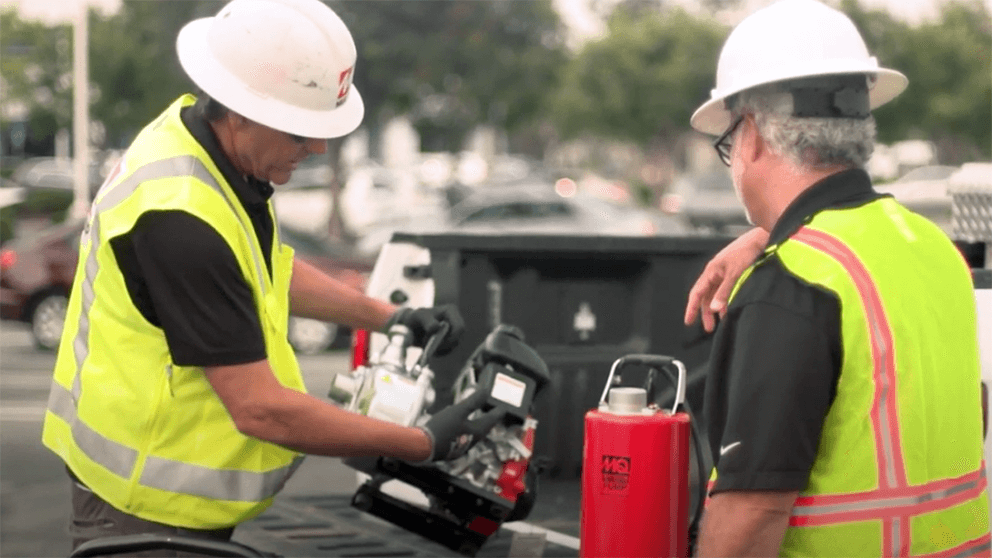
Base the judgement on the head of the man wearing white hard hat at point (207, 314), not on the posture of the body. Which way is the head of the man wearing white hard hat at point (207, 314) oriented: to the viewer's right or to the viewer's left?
to the viewer's right

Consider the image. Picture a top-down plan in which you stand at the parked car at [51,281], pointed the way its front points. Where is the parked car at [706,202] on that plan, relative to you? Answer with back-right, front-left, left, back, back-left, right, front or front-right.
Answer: front-left

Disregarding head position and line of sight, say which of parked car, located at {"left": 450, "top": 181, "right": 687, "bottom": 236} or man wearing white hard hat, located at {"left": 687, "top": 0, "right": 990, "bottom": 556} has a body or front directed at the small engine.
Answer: the man wearing white hard hat

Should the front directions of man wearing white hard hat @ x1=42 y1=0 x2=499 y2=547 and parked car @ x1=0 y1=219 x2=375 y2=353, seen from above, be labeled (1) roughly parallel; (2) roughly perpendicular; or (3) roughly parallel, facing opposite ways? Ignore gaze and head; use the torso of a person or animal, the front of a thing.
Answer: roughly parallel

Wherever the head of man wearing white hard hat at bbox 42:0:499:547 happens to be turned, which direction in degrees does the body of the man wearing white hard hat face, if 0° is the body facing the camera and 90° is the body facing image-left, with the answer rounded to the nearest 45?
approximately 270°

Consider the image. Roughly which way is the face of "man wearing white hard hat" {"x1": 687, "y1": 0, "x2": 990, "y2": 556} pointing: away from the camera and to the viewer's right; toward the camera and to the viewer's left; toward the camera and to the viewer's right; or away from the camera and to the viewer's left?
away from the camera and to the viewer's left

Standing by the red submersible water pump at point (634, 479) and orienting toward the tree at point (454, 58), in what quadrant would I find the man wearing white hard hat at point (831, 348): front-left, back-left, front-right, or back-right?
back-right

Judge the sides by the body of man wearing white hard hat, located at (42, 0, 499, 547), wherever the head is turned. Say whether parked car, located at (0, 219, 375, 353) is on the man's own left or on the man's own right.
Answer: on the man's own left

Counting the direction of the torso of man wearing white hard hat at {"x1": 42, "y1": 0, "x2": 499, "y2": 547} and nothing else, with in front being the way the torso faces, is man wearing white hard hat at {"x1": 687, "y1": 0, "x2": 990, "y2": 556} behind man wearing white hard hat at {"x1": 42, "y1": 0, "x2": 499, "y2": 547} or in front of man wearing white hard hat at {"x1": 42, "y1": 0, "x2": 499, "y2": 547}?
in front

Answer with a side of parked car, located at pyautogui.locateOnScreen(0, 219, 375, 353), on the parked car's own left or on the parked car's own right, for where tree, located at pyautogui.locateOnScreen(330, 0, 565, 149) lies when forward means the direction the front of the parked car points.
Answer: on the parked car's own left

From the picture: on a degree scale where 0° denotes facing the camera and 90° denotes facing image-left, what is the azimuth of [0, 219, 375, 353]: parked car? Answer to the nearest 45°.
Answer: approximately 270°
